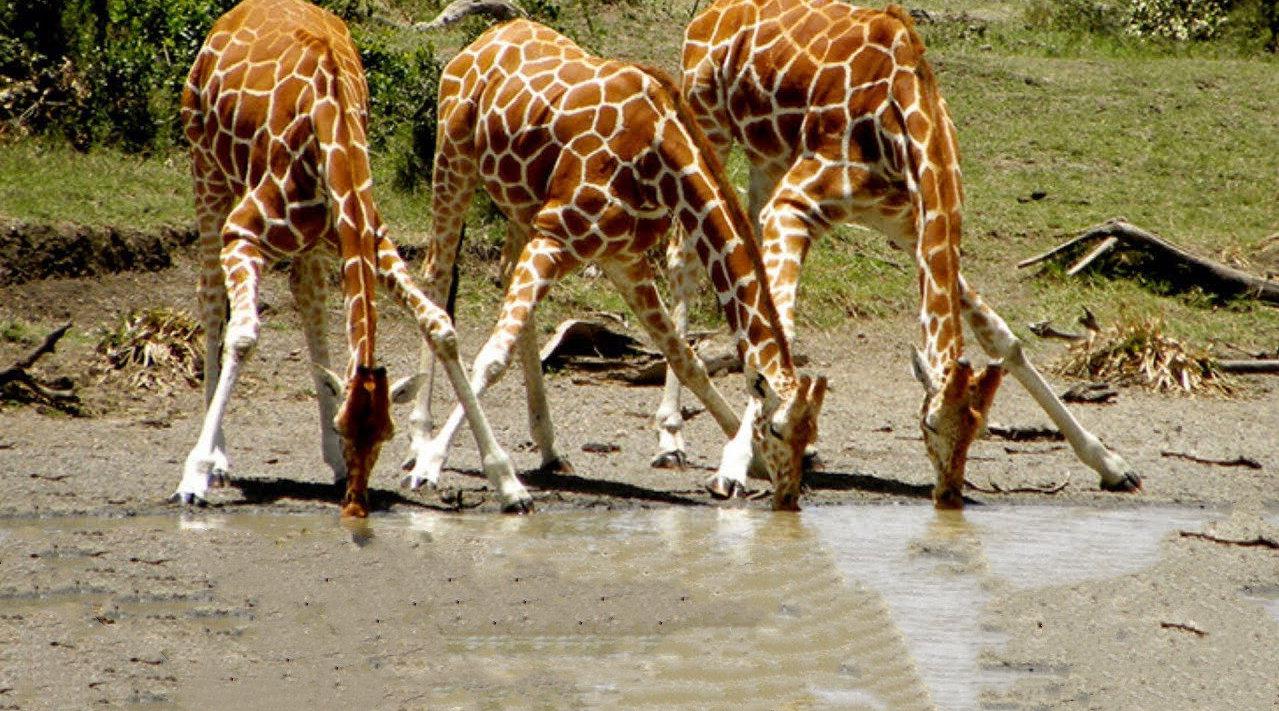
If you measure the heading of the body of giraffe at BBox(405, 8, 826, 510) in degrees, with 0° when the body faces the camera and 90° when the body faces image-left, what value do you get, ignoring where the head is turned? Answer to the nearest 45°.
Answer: approximately 315°

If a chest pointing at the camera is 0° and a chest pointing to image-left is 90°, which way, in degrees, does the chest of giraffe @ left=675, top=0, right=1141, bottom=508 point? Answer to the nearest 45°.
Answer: approximately 315°

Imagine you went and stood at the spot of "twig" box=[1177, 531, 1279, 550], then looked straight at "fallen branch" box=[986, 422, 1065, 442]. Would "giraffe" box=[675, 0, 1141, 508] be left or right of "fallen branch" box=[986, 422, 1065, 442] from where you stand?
left

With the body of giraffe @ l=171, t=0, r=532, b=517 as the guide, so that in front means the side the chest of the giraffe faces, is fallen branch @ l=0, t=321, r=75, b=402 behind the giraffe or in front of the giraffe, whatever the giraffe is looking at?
behind

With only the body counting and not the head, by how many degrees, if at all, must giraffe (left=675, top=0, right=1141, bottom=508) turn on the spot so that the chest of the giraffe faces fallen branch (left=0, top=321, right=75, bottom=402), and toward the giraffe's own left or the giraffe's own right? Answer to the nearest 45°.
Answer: approximately 135° to the giraffe's own right

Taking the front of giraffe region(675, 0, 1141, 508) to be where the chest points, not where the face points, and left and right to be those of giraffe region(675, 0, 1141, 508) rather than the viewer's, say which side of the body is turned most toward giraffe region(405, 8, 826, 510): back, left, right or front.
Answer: right

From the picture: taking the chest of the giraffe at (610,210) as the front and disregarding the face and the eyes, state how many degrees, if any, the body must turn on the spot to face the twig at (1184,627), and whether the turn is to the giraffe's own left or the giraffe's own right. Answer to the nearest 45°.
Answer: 0° — it already faces it

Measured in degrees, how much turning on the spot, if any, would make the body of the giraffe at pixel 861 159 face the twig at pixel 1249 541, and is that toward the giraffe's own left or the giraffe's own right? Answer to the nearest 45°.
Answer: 0° — it already faces it
